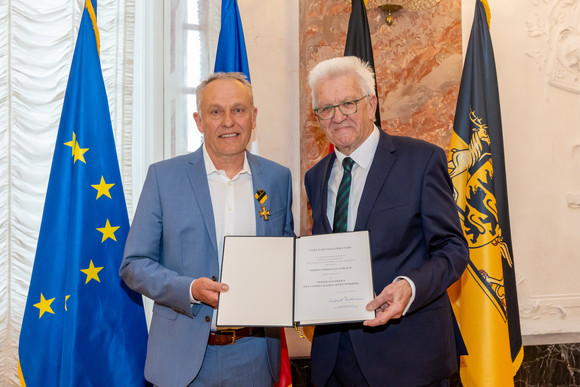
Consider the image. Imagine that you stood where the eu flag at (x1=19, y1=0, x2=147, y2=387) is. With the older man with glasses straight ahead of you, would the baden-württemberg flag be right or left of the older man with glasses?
left

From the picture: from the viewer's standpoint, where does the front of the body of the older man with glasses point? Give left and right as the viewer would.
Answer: facing the viewer and to the left of the viewer

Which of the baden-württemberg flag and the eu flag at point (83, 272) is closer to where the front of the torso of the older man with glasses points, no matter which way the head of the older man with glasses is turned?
the eu flag

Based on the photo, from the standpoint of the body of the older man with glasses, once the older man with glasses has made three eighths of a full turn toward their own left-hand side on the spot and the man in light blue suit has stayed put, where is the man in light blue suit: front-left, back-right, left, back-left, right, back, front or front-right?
back

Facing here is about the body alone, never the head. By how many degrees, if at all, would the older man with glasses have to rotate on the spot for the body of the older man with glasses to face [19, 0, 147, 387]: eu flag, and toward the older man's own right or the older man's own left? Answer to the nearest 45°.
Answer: approximately 45° to the older man's own right
